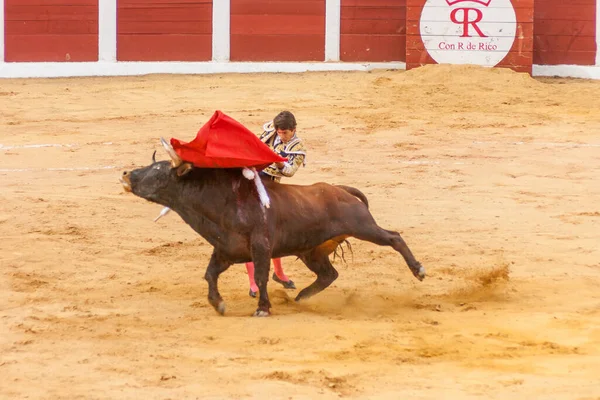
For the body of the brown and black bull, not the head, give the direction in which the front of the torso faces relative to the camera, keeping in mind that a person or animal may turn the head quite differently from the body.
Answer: to the viewer's left
